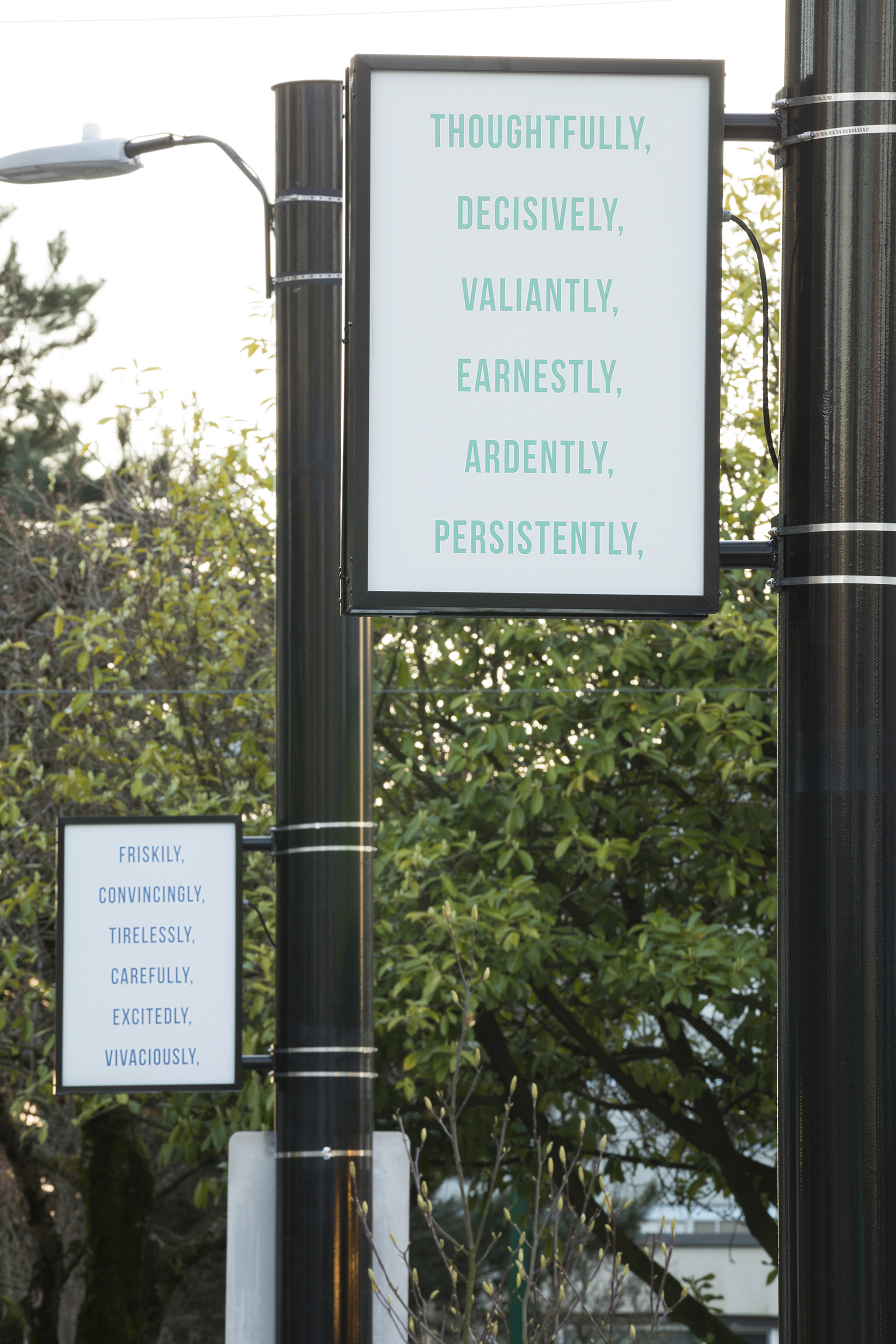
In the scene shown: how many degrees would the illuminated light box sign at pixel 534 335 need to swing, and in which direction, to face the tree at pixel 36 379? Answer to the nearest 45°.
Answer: approximately 180°

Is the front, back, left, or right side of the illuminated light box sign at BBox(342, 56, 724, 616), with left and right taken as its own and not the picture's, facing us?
front

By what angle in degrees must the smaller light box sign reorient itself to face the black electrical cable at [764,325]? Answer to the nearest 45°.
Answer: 0° — it already faces it

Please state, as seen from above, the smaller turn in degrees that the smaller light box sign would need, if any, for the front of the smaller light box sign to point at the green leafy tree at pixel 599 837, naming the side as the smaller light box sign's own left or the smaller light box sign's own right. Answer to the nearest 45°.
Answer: approximately 135° to the smaller light box sign's own left

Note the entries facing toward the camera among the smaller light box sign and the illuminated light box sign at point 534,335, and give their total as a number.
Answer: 2

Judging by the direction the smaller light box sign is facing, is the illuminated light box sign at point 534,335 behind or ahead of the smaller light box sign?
ahead

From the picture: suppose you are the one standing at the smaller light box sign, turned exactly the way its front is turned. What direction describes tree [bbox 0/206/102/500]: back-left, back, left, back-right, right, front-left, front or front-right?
back

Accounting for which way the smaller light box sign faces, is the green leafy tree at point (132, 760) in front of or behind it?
behind

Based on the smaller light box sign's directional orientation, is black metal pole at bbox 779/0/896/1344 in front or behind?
in front

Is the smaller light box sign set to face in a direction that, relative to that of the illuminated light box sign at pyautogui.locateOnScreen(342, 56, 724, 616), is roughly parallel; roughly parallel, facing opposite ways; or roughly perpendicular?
roughly parallel
